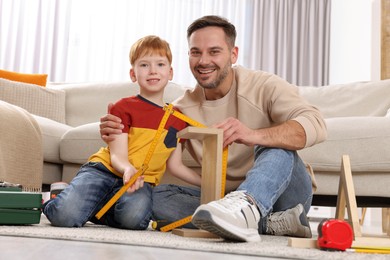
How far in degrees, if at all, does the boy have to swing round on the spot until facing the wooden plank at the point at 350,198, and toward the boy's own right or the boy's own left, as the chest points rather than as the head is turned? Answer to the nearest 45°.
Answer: approximately 45° to the boy's own left

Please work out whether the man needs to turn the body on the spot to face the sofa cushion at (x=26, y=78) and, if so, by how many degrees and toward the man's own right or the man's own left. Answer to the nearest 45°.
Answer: approximately 90° to the man's own right

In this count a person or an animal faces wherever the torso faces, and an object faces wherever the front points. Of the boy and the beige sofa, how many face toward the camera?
2

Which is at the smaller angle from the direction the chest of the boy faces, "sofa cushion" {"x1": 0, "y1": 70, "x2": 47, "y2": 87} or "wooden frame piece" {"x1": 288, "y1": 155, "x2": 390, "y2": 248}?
the wooden frame piece

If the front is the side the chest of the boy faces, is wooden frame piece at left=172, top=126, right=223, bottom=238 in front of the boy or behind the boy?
in front

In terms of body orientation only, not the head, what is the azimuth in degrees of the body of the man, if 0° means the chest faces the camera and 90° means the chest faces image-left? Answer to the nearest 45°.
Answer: approximately 45°
